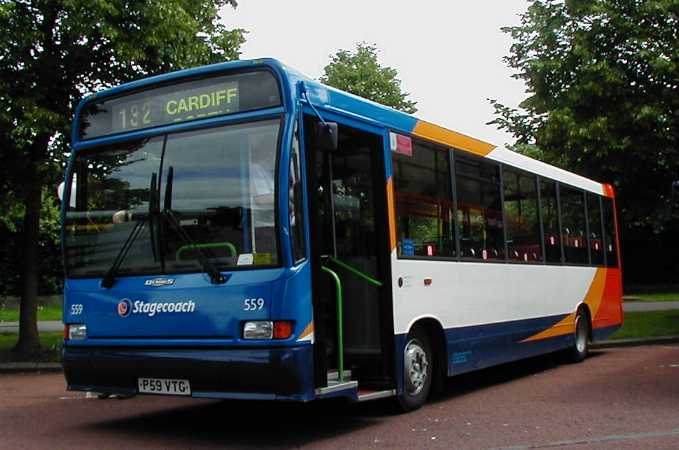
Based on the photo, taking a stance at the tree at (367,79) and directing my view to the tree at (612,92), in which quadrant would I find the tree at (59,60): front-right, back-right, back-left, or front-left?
front-right

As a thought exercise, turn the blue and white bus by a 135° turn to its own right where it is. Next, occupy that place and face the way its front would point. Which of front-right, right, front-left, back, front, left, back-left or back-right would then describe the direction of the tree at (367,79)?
front

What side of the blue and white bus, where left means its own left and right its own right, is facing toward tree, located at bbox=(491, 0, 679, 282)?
back

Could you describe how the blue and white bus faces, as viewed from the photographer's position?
facing the viewer and to the left of the viewer
